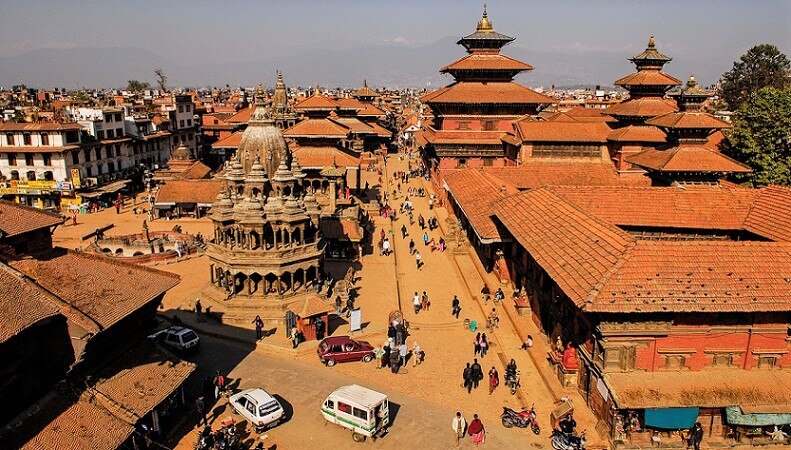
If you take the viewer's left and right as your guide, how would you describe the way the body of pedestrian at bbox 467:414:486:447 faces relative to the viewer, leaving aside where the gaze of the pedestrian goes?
facing away from the viewer

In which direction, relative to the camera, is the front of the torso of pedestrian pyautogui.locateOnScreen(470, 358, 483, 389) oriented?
away from the camera

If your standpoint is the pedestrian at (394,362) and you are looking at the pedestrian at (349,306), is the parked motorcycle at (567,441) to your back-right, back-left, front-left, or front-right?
back-right

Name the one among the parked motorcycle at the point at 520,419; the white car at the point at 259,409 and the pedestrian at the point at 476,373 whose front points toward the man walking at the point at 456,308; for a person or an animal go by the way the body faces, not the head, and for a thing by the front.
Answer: the pedestrian

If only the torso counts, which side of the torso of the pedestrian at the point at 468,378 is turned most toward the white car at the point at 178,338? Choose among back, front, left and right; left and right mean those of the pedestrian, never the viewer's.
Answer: left

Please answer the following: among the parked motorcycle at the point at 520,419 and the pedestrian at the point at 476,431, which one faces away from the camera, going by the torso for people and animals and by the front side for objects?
the pedestrian

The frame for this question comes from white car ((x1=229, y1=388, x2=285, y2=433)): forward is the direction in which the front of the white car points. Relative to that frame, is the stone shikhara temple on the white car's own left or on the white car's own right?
on the white car's own right

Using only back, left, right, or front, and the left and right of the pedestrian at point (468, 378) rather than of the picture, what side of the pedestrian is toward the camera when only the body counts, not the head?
back

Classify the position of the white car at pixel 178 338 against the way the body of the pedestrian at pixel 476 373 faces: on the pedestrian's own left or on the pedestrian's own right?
on the pedestrian's own left

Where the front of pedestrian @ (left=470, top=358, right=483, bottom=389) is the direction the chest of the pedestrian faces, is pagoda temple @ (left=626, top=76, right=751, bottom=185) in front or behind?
in front
